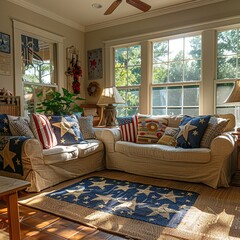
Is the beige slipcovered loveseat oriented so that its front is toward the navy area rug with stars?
yes

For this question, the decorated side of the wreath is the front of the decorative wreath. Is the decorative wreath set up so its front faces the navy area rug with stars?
yes

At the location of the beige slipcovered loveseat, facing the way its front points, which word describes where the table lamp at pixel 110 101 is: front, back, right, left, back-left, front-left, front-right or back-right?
left

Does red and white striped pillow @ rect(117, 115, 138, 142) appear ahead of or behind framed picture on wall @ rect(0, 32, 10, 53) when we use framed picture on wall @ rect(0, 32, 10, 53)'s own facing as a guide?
ahead

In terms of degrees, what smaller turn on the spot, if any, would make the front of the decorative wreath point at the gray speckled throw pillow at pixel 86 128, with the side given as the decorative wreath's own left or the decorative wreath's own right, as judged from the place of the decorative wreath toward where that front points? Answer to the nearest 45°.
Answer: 0° — it already faces it

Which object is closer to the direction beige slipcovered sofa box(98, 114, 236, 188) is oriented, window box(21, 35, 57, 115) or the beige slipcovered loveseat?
the beige slipcovered loveseat

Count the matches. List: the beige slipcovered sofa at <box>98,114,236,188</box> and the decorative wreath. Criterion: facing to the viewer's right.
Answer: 0

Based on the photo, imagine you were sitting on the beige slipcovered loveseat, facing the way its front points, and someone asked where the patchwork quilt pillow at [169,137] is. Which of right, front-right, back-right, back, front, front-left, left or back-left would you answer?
front-left

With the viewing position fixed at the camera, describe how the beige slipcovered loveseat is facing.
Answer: facing the viewer and to the right of the viewer

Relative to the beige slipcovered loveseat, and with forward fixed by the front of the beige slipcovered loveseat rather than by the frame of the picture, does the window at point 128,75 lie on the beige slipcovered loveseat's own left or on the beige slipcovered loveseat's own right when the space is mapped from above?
on the beige slipcovered loveseat's own left

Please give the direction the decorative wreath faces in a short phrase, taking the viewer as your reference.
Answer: facing the viewer
